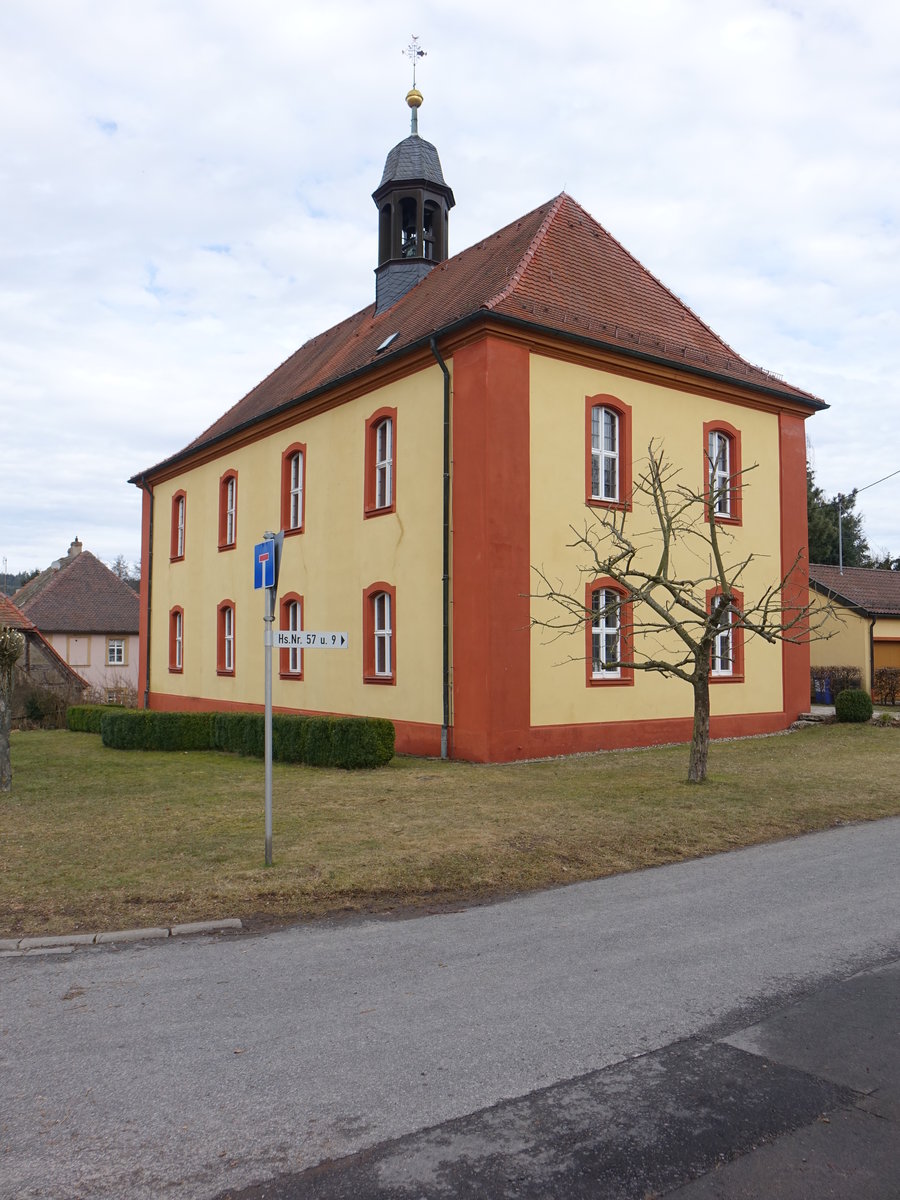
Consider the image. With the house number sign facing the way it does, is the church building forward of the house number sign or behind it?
behind

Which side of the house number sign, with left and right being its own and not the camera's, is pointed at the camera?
front

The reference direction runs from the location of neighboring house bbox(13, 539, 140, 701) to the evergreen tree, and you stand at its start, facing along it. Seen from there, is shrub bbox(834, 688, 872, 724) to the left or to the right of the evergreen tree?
right

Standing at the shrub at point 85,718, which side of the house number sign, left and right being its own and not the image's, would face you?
back

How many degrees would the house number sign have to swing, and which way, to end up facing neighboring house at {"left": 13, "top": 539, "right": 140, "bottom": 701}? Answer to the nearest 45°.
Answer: approximately 180°

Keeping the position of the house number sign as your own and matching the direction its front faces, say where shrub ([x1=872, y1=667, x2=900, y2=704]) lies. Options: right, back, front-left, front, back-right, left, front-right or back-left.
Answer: back-left

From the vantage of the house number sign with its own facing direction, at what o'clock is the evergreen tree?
The evergreen tree is roughly at 7 o'clock from the house number sign.

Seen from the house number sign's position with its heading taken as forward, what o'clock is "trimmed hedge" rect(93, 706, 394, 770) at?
The trimmed hedge is roughly at 6 o'clock from the house number sign.

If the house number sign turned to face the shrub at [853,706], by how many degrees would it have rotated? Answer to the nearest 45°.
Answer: approximately 135° to its left

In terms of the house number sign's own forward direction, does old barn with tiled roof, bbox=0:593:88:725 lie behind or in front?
behind
